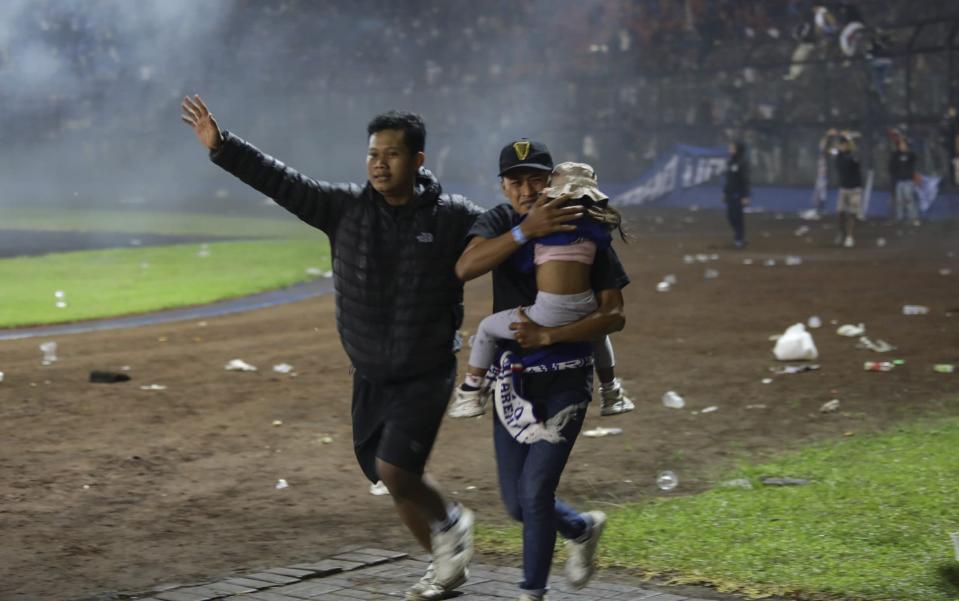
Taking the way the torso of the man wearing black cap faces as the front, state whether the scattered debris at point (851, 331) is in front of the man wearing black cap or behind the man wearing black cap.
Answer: behind

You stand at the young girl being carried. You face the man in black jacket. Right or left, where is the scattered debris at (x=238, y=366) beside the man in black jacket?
right

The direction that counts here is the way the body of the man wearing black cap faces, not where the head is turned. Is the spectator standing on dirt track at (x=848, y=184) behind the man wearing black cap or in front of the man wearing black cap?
behind

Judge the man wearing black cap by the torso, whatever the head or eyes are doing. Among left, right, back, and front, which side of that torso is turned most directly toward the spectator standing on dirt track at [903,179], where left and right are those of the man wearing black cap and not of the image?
back

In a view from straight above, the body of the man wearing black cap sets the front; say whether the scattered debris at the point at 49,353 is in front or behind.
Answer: behind

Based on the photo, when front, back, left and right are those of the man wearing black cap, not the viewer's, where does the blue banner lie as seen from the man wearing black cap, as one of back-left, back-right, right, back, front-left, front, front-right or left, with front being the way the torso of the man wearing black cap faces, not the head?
back

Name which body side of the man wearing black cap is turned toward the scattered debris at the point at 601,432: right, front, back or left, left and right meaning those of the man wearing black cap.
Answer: back

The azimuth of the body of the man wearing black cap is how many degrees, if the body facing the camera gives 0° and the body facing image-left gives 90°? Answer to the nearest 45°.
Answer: approximately 0°
